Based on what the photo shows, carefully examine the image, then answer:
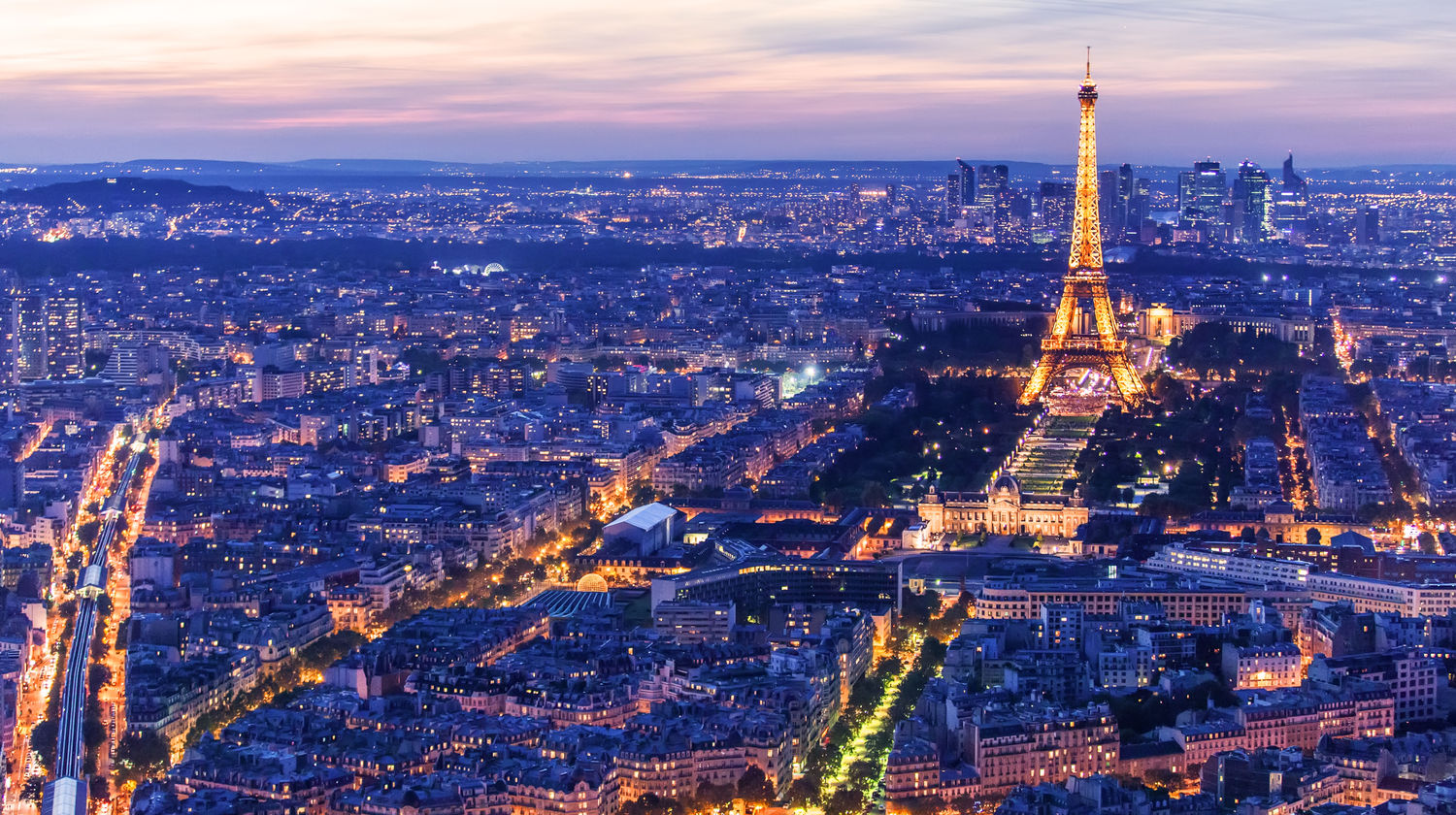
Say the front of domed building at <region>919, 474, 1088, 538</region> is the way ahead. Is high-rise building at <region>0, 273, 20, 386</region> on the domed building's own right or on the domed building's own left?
on the domed building's own right

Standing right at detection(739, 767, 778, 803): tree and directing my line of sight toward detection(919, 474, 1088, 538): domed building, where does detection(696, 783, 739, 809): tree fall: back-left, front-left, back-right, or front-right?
back-left

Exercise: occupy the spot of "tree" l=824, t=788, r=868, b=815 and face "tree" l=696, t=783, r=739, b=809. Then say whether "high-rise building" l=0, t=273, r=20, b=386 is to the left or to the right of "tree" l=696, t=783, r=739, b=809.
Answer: right

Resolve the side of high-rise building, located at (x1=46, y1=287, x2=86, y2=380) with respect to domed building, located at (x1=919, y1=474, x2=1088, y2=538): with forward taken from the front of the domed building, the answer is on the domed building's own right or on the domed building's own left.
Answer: on the domed building's own right

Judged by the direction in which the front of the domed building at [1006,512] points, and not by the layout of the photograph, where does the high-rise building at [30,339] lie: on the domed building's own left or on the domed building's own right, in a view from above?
on the domed building's own right

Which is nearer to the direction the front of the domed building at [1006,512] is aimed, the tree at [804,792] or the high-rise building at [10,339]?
the tree

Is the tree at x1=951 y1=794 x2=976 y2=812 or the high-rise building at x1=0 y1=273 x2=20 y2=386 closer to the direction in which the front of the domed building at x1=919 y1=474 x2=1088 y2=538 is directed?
the tree

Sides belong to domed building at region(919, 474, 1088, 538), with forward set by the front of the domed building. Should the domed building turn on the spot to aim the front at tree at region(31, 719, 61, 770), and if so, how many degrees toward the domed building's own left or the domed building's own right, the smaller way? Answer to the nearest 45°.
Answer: approximately 45° to the domed building's own right
